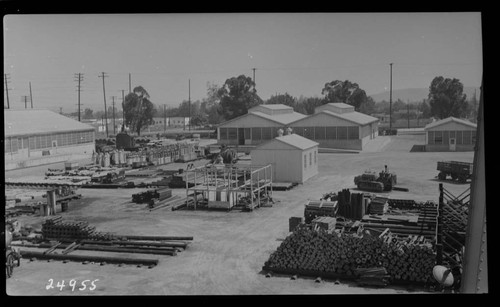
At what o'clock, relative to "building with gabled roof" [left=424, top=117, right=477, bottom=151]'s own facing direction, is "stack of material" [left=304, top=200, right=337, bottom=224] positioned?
The stack of material is roughly at 1 o'clock from the building with gabled roof.

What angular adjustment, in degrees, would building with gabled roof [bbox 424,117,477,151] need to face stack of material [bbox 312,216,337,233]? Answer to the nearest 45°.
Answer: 0° — it already faces it

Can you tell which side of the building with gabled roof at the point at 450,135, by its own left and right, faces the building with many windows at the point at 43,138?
right

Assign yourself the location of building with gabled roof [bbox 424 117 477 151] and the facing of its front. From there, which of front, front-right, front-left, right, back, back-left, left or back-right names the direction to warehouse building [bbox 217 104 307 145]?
right

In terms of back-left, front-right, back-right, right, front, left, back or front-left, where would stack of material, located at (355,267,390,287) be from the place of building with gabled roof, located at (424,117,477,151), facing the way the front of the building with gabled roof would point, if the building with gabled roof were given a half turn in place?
back

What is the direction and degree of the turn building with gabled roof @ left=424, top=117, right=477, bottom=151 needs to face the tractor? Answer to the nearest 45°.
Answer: approximately 45° to its right

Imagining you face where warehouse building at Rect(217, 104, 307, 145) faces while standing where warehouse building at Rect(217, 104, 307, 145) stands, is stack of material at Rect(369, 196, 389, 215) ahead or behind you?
ahead

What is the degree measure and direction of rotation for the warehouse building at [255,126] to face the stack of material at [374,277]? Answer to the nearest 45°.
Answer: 0° — it already faces it

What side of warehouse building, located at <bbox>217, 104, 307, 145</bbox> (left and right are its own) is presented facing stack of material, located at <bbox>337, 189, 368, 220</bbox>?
front

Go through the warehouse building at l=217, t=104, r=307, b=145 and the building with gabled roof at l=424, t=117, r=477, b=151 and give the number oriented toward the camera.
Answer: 2

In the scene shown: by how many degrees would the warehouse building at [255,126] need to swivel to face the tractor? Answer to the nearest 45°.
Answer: approximately 45° to its left

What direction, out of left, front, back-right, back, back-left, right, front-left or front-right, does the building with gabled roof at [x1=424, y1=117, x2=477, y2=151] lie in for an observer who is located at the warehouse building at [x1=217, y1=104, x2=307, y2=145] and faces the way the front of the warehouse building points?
left

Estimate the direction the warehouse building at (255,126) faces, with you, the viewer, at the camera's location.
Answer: facing the viewer

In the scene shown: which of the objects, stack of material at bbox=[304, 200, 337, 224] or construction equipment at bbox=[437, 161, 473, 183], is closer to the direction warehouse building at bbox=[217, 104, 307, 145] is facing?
the stack of material

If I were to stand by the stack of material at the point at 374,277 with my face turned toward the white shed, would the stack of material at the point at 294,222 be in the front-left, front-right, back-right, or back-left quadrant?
front-left

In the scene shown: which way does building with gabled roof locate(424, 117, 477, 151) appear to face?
toward the camera

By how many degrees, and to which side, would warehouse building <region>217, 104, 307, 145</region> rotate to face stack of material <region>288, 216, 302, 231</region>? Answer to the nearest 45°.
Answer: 0° — it already faces it

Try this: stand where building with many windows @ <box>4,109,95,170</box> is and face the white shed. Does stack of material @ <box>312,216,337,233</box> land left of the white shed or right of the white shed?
right

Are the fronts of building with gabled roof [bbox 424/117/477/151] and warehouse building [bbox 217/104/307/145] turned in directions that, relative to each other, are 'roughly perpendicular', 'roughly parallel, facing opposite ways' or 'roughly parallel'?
roughly parallel

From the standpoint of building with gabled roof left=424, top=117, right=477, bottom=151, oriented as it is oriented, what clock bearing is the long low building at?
The long low building is roughly at 3 o'clock from the building with gabled roof.
